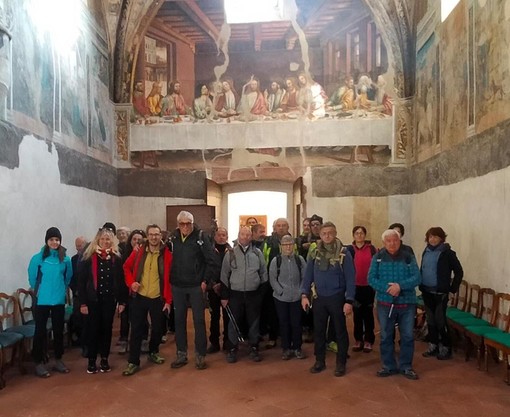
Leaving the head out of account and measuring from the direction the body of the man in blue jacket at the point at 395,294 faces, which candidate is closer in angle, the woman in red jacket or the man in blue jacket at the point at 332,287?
the man in blue jacket

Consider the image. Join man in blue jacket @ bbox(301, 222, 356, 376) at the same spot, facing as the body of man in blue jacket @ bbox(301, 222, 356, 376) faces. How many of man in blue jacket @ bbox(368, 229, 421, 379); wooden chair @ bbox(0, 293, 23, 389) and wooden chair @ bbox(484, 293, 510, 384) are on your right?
1

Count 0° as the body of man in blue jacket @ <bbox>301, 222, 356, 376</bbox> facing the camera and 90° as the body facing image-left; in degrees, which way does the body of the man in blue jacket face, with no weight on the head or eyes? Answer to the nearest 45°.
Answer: approximately 0°

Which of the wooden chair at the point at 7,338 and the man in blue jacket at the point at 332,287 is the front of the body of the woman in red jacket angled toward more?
the man in blue jacket

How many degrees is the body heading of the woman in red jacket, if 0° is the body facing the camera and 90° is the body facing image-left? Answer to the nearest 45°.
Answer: approximately 0°

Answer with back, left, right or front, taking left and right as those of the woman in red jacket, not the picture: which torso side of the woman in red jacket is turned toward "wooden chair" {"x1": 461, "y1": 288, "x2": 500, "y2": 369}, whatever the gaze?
left

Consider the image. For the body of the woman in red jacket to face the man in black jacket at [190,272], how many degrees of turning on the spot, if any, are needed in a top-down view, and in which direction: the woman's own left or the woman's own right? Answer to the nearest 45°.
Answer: approximately 45° to the woman's own right

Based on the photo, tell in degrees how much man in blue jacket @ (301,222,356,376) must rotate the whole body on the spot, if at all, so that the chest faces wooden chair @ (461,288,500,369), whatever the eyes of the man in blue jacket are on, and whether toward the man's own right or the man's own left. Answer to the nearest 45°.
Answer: approximately 135° to the man's own left
